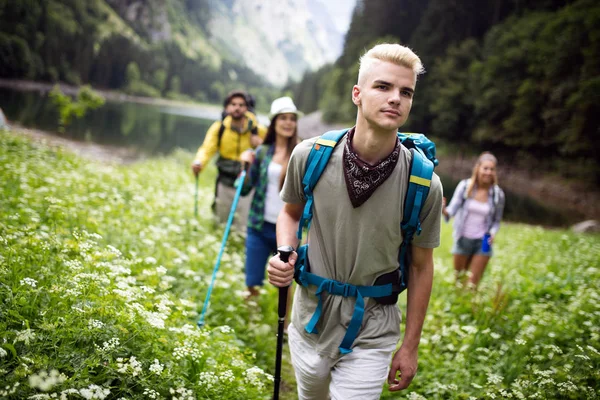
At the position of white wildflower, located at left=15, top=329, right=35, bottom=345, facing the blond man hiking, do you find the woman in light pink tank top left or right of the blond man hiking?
left

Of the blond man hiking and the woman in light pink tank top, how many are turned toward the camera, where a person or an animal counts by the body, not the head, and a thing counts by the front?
2

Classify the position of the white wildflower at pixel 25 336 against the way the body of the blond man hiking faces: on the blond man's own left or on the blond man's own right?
on the blond man's own right

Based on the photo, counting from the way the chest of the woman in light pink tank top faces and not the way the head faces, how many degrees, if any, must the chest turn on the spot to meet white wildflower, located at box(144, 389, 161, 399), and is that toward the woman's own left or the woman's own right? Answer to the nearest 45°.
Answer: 0° — they already face it

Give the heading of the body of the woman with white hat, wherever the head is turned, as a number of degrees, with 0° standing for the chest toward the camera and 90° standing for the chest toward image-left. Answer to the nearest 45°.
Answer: approximately 315°

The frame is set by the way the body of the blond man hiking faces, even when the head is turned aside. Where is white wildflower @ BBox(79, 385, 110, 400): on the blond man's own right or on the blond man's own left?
on the blond man's own right

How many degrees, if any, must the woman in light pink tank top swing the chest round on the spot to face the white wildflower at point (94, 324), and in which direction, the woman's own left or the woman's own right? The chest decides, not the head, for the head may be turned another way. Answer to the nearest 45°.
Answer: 0° — they already face it
